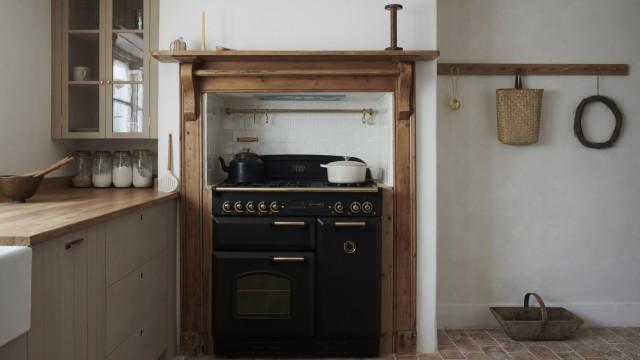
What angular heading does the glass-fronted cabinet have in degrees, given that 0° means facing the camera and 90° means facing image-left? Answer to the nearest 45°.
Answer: approximately 0°

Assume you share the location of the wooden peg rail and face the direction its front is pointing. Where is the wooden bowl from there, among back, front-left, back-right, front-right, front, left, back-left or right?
front-right

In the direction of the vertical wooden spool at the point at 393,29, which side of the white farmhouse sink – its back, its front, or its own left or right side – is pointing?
left

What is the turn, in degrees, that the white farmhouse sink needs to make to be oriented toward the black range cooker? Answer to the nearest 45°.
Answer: approximately 90° to its left

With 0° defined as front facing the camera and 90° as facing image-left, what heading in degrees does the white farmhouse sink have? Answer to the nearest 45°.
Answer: approximately 315°

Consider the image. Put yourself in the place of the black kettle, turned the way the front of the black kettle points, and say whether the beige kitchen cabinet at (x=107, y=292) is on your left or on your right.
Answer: on your left

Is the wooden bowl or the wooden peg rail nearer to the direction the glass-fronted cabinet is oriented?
the wooden bowl

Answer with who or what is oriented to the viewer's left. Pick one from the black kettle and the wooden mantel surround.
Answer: the black kettle

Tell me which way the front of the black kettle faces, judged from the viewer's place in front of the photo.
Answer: facing to the left of the viewer

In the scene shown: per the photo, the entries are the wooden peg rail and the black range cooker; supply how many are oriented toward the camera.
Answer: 2
